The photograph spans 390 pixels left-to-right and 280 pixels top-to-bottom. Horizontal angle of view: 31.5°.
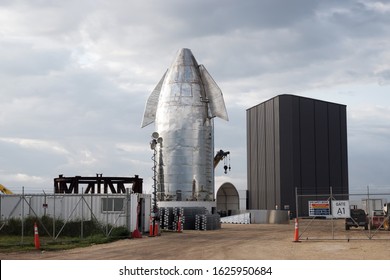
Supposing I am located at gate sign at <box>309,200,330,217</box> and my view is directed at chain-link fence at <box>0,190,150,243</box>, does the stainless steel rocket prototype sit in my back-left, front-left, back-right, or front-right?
front-right

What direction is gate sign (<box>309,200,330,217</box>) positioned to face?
toward the camera

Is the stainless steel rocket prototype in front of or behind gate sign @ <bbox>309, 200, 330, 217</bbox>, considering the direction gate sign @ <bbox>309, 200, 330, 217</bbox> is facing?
behind

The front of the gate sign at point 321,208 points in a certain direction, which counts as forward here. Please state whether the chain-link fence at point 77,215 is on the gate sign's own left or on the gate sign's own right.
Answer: on the gate sign's own right

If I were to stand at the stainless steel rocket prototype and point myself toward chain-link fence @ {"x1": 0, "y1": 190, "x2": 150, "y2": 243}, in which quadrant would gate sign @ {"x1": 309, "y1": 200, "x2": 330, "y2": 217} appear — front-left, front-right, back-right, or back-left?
front-left
